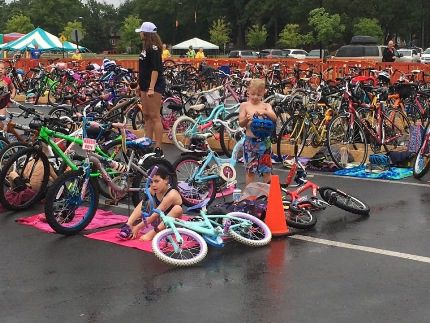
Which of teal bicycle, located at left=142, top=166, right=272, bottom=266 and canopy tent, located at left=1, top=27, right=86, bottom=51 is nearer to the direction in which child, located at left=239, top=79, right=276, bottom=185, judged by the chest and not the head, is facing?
the teal bicycle

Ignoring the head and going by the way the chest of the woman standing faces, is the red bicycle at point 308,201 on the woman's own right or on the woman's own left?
on the woman's own left

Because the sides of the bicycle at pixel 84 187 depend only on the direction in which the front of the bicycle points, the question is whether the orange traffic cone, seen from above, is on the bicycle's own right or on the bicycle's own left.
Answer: on the bicycle's own left

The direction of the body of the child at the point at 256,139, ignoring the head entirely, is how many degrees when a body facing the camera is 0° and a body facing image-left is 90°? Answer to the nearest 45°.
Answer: approximately 0°

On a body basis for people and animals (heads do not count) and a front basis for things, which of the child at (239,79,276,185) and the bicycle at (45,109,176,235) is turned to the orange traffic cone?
the child

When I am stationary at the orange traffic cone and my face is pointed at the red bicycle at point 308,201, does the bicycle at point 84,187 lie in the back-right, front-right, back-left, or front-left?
back-left

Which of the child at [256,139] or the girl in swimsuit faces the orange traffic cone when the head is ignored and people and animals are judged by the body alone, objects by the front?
the child

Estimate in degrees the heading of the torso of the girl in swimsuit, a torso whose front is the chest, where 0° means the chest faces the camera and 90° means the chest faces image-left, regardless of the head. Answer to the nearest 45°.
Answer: approximately 45°

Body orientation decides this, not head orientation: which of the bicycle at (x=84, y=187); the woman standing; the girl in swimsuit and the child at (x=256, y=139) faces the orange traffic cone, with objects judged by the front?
the child

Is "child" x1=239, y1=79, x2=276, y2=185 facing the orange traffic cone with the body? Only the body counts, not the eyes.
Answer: yes

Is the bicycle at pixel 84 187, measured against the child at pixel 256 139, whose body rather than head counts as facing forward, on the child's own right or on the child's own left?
on the child's own right

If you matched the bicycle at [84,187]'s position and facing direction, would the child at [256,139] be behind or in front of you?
behind
